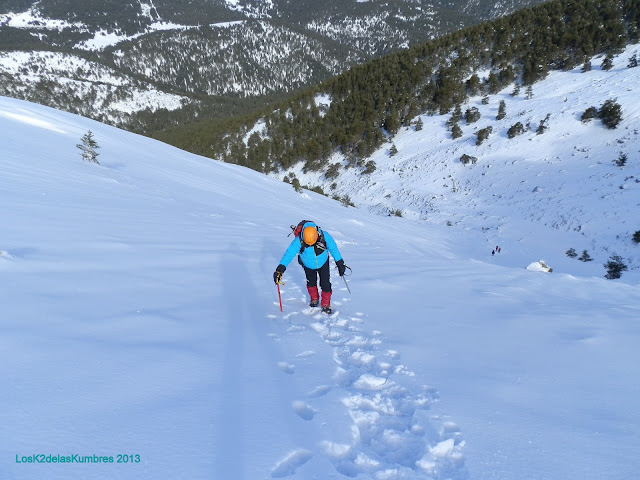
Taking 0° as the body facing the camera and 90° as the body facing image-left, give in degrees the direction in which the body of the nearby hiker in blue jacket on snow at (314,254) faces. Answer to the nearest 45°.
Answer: approximately 0°

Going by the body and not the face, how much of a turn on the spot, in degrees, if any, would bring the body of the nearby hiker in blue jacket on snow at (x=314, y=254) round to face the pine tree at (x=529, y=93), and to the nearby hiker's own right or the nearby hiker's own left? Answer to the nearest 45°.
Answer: approximately 135° to the nearby hiker's own left

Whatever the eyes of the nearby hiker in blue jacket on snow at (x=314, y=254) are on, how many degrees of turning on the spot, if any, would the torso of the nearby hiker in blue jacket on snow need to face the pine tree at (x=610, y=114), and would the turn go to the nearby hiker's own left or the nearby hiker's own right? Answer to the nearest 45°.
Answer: approximately 135° to the nearby hiker's own left

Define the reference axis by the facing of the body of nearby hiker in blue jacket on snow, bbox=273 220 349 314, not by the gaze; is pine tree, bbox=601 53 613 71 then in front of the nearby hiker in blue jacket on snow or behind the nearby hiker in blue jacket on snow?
behind

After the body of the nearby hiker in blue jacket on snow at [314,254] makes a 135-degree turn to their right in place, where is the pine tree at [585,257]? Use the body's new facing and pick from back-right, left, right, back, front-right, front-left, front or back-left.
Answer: right

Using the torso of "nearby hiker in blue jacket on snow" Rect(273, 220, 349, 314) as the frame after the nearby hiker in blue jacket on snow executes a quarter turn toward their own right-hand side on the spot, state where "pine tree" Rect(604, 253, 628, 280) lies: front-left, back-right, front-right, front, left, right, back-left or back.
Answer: back-right
